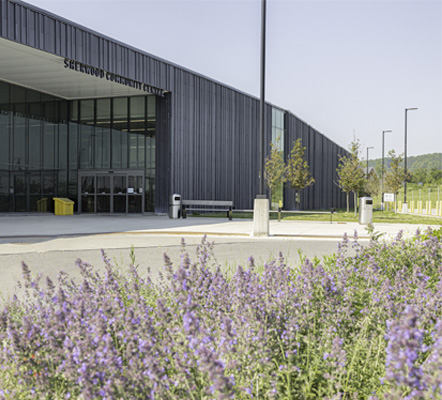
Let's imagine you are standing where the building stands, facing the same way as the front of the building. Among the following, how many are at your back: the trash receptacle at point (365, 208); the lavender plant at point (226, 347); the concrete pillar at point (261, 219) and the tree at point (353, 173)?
0

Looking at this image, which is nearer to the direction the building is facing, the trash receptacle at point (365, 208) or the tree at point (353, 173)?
the trash receptacle

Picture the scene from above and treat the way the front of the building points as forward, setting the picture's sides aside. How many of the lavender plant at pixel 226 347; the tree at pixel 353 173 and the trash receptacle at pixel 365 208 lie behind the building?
0

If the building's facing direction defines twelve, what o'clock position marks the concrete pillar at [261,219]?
The concrete pillar is roughly at 1 o'clock from the building.

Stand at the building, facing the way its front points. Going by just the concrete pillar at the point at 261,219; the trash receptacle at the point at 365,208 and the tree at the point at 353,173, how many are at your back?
0

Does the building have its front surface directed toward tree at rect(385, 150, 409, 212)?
no

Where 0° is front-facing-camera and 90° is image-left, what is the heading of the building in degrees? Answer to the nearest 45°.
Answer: approximately 315°

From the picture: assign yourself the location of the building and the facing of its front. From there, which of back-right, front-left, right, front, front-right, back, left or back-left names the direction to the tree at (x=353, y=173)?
front-left

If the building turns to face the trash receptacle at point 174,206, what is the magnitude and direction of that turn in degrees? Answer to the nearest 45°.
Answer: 0° — it already faces it

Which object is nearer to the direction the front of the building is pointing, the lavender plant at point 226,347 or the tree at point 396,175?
the lavender plant

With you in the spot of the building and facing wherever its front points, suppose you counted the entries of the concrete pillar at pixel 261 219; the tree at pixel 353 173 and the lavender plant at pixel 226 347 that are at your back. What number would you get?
0

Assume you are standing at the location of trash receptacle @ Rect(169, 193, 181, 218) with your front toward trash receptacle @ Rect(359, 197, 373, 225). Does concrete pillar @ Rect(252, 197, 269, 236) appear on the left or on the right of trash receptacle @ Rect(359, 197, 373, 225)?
right
